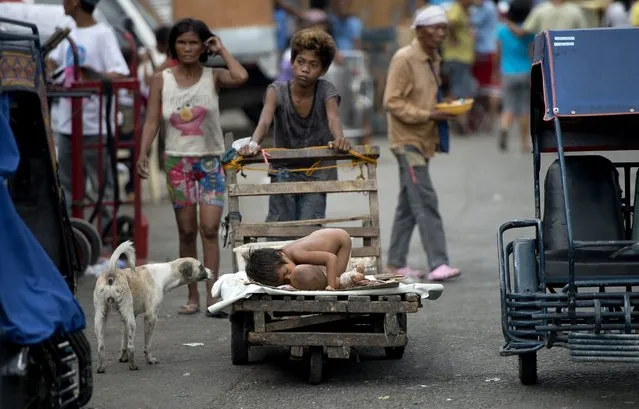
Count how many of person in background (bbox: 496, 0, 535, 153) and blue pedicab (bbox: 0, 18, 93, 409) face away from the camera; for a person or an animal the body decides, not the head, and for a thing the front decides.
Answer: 1

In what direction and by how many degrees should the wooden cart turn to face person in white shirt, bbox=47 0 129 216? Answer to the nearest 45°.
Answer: approximately 135° to its right

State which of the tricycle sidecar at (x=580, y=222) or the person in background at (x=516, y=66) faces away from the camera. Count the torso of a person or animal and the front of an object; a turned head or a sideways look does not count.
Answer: the person in background

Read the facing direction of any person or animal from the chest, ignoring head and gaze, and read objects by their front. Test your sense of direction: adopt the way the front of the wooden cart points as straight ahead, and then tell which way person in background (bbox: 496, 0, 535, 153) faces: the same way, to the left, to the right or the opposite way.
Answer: the opposite way

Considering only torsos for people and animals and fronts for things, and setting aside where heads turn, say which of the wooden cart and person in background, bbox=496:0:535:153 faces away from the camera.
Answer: the person in background

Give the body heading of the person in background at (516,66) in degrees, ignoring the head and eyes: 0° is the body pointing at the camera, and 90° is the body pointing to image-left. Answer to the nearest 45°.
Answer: approximately 180°

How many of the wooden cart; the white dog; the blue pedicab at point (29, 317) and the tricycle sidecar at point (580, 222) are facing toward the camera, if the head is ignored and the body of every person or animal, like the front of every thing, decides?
3

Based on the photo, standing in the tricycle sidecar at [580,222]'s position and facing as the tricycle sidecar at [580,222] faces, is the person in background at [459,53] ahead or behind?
behind

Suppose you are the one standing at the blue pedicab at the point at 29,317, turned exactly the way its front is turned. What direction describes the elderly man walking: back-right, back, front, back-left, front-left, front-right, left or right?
back-left
